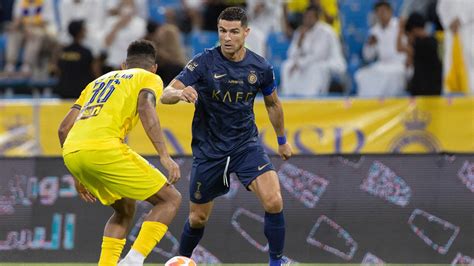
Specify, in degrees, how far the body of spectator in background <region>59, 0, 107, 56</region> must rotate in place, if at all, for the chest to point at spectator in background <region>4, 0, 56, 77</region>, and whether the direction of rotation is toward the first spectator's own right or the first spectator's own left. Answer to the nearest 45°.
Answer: approximately 135° to the first spectator's own right

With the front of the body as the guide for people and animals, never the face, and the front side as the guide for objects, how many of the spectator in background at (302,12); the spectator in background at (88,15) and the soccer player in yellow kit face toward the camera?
2

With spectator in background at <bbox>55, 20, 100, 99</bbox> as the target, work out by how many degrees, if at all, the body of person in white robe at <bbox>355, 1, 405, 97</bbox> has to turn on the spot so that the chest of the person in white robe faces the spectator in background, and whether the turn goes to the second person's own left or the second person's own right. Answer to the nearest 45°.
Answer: approximately 45° to the second person's own right

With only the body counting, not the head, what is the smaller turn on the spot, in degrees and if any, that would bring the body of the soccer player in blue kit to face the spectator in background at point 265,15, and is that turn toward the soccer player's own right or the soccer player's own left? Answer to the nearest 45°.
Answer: approximately 180°

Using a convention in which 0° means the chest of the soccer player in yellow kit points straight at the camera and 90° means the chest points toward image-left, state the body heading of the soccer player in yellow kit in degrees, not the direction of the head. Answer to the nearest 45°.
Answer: approximately 225°

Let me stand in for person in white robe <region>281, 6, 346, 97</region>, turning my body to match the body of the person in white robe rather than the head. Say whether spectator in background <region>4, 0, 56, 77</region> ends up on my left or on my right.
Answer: on my right

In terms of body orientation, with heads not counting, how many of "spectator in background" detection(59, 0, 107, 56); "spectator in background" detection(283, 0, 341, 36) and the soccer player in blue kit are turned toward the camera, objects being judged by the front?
3

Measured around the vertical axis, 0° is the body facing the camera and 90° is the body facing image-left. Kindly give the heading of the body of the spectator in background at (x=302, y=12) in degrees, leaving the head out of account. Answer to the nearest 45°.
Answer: approximately 0°

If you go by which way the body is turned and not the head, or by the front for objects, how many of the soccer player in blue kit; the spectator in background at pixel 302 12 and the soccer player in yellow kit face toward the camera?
2
